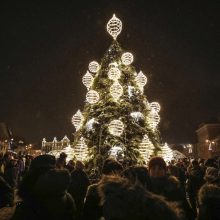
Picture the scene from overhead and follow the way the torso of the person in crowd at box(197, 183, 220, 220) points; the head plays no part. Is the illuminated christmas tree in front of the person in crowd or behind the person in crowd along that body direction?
in front

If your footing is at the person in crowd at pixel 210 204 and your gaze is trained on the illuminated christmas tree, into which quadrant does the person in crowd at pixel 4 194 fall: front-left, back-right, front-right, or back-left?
front-left

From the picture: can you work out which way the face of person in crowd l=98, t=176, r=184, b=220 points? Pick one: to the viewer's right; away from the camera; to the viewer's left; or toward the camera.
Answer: away from the camera

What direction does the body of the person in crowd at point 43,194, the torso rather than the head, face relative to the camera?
away from the camera

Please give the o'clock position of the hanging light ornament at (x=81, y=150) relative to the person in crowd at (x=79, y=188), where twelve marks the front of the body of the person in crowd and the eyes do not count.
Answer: The hanging light ornament is roughly at 12 o'clock from the person in crowd.

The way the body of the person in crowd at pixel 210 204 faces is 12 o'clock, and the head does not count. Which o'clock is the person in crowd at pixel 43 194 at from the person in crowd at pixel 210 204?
the person in crowd at pixel 43 194 is roughly at 8 o'clock from the person in crowd at pixel 210 204.

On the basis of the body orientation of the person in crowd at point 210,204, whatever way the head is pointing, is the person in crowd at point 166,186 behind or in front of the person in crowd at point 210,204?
in front

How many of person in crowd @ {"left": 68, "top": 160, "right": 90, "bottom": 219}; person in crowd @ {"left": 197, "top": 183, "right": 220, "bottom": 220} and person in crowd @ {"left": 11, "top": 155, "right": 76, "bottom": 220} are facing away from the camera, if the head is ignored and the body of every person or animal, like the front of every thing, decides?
3

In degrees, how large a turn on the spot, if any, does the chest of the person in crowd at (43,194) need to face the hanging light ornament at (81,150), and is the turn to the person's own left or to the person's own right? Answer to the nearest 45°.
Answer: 0° — they already face it

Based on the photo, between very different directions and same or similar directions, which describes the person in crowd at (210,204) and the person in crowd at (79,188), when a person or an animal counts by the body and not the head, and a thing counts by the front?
same or similar directions

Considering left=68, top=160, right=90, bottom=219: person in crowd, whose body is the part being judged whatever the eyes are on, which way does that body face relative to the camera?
away from the camera

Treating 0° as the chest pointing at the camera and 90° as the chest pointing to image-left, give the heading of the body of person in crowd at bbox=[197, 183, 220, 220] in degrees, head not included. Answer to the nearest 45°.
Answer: approximately 180°

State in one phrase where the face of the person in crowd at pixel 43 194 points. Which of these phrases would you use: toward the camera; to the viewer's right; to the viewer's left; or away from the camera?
away from the camera

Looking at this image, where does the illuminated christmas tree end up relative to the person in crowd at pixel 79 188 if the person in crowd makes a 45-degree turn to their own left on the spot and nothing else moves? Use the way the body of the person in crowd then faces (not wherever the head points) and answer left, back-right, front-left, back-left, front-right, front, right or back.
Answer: front-right
